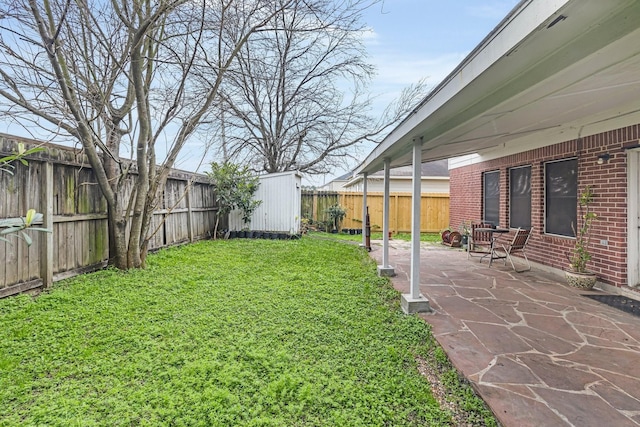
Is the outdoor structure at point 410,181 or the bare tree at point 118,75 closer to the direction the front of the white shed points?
the outdoor structure

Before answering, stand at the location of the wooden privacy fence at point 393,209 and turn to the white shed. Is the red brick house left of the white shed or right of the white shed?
left

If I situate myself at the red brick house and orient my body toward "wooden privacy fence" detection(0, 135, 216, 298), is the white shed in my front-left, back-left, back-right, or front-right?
front-right

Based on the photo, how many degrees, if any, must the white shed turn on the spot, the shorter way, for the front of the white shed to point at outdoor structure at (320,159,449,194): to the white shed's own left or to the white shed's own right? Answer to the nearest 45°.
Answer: approximately 45° to the white shed's own left
